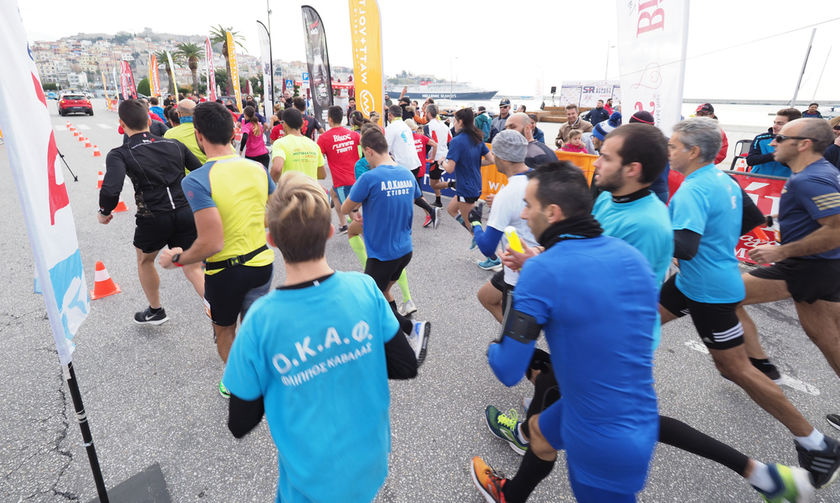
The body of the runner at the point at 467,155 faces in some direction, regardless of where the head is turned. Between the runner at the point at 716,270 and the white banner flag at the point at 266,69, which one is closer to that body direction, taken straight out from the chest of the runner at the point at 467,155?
the white banner flag

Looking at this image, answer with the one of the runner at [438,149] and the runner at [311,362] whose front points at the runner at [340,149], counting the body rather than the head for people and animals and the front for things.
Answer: the runner at [311,362]

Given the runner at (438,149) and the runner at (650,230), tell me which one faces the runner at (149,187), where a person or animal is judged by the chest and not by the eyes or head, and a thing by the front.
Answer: the runner at (650,230)

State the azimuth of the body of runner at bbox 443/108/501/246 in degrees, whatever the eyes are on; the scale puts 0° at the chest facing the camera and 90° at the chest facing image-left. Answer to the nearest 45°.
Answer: approximately 135°

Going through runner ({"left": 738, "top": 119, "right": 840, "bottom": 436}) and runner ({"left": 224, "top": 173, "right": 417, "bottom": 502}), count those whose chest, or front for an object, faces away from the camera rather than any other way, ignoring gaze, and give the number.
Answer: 1

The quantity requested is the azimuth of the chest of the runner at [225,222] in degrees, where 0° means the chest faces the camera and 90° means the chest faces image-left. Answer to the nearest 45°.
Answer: approximately 135°

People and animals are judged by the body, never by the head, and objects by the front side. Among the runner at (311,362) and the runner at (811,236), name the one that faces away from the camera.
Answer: the runner at (311,362)

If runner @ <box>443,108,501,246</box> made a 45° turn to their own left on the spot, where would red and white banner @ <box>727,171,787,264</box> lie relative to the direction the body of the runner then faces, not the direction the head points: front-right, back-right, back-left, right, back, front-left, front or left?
back

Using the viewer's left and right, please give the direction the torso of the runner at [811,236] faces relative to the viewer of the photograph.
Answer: facing to the left of the viewer

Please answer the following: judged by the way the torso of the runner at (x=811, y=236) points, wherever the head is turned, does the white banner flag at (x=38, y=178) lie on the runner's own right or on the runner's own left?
on the runner's own left

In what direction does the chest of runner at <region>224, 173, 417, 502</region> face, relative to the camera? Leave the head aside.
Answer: away from the camera

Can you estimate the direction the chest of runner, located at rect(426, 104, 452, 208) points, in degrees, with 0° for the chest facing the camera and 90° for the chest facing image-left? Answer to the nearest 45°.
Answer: approximately 135°
